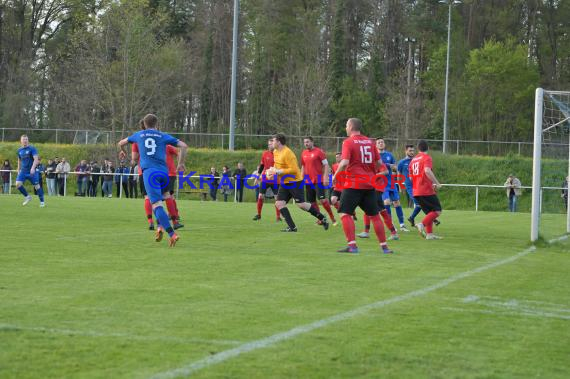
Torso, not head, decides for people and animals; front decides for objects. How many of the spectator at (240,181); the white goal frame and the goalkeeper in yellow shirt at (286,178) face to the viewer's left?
2

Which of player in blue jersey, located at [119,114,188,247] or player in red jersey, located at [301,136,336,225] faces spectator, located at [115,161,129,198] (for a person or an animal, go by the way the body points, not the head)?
the player in blue jersey

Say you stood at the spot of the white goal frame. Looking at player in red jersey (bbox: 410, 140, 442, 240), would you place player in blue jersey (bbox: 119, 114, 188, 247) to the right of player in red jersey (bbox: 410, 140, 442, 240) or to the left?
left

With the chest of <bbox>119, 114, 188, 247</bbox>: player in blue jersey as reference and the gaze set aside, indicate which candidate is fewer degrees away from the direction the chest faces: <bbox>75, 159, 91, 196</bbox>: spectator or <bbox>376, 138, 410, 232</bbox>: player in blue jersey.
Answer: the spectator

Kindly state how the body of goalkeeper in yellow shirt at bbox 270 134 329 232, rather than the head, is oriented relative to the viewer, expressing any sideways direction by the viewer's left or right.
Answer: facing to the left of the viewer

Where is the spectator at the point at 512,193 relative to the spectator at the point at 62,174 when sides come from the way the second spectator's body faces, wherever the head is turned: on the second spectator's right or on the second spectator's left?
on the second spectator's left

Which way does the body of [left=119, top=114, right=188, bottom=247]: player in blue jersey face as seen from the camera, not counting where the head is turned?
away from the camera

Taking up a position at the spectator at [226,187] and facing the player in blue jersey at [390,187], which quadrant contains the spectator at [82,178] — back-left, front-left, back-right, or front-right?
back-right

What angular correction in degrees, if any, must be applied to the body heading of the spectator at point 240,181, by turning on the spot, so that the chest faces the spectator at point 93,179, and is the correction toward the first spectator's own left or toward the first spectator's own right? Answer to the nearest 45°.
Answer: approximately 90° to the first spectator's own right

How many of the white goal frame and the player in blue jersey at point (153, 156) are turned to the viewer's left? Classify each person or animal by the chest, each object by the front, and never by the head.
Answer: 1

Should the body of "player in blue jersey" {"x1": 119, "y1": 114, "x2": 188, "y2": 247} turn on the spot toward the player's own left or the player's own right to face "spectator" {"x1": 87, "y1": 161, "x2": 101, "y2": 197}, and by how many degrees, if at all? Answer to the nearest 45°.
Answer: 0° — they already face them

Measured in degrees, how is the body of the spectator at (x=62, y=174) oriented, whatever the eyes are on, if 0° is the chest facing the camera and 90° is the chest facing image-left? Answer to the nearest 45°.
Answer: approximately 0°
